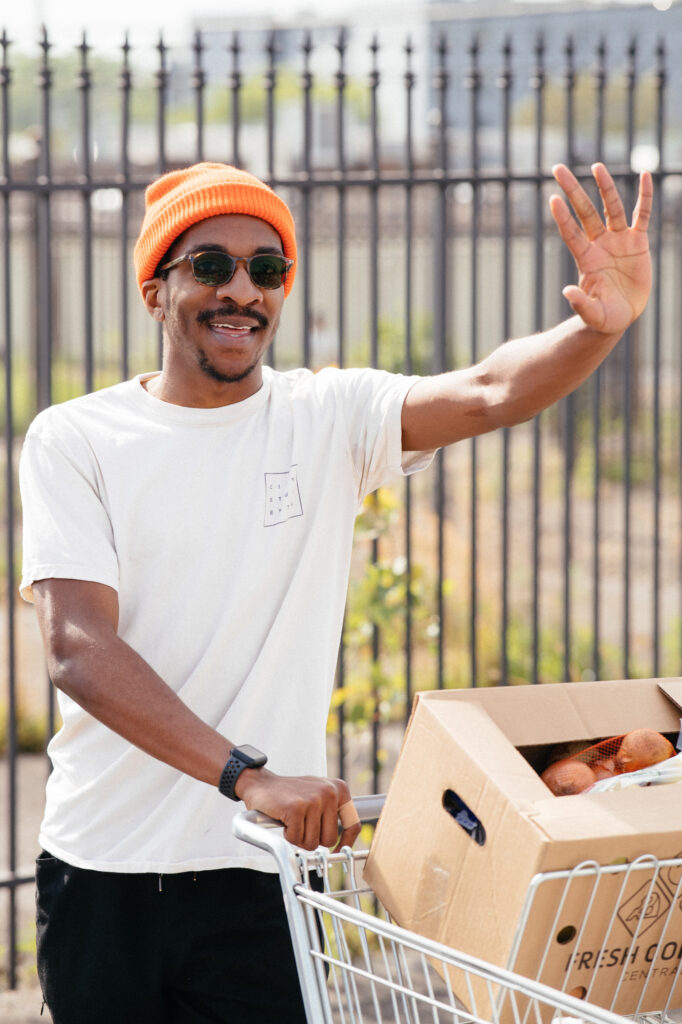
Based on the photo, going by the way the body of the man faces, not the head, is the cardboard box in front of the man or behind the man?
in front

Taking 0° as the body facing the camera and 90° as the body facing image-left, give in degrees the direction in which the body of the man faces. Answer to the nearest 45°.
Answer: approximately 315°

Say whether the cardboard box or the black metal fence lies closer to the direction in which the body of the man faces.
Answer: the cardboard box

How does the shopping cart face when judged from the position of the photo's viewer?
facing the viewer and to the right of the viewer

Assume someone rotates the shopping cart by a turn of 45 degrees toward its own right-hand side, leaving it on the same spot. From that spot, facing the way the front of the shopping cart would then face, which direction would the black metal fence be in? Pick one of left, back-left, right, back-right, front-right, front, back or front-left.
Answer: back

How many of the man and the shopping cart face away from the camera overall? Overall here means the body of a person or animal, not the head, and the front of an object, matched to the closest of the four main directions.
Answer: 0
